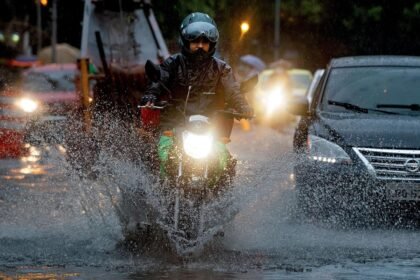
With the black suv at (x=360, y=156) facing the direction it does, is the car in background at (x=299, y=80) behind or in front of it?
behind

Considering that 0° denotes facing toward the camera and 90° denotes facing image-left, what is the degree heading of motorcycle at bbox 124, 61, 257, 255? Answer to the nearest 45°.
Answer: approximately 0°

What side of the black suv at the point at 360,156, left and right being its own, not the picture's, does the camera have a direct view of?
front

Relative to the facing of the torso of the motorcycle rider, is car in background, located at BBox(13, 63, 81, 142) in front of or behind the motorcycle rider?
behind

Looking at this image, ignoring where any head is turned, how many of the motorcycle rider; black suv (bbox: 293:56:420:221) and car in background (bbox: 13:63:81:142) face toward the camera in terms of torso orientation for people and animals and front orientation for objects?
3

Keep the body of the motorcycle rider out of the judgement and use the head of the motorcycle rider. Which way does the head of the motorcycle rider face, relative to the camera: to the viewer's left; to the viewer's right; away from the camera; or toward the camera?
toward the camera

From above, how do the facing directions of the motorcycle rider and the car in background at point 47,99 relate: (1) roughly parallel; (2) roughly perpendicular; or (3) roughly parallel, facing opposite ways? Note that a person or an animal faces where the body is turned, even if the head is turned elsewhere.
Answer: roughly parallel

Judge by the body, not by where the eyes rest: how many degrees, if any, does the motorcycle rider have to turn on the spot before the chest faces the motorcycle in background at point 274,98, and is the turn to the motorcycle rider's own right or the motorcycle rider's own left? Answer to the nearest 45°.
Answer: approximately 180°

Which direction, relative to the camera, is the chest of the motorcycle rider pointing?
toward the camera

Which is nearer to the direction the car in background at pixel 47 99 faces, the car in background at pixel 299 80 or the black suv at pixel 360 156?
the black suv

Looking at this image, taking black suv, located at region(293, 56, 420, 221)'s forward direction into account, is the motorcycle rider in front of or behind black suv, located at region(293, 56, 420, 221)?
in front
